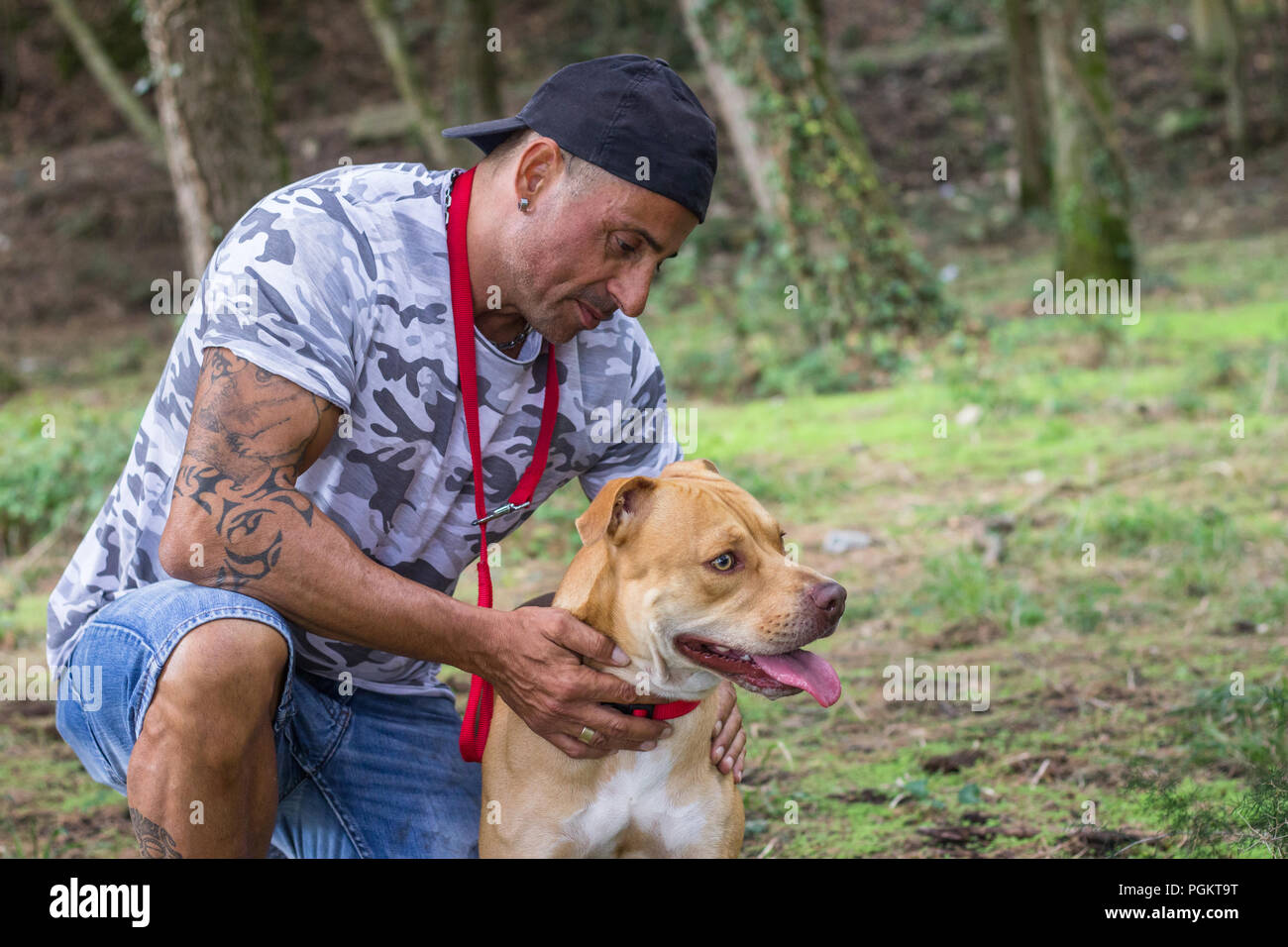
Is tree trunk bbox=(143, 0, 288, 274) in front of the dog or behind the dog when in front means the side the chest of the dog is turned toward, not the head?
behind

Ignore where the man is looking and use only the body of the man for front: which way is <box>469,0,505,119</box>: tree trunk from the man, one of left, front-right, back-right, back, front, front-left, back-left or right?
back-left

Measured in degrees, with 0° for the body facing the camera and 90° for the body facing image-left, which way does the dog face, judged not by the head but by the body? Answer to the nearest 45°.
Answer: approximately 315°

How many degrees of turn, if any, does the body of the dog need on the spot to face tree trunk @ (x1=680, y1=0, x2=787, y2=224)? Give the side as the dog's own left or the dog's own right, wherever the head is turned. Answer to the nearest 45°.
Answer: approximately 135° to the dog's own left

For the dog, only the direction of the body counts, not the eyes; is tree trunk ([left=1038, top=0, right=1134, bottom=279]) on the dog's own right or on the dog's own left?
on the dog's own left

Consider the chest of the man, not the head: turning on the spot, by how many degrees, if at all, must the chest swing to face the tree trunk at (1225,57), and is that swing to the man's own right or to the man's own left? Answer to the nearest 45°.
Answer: approximately 90° to the man's own left

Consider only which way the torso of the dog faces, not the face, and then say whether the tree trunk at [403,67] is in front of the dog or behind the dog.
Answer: behind

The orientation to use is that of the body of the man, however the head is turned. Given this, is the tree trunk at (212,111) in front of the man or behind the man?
behind
